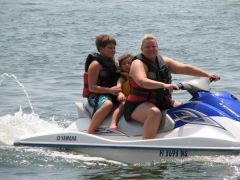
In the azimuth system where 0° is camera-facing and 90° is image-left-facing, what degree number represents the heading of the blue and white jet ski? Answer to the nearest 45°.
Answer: approximately 270°

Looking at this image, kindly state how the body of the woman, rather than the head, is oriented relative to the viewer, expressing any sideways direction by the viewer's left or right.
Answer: facing the viewer and to the right of the viewer
